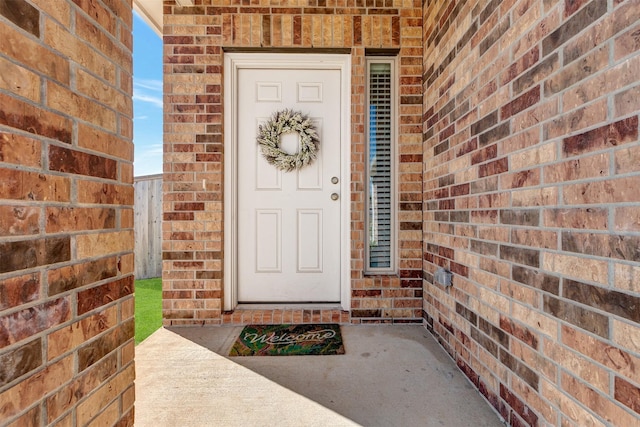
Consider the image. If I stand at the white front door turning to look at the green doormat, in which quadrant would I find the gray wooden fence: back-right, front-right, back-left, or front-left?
back-right

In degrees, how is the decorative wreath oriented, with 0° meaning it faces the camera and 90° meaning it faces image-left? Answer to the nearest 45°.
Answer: approximately 0°

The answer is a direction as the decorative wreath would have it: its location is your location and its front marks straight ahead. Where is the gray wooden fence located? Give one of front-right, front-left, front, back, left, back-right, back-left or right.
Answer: back-right

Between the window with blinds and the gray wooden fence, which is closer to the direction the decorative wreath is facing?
the window with blinds

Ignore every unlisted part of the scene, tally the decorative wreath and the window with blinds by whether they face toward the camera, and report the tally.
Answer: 2

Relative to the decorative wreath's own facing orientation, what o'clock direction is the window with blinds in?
The window with blinds is roughly at 9 o'clock from the decorative wreath.

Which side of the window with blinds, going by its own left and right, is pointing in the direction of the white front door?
right

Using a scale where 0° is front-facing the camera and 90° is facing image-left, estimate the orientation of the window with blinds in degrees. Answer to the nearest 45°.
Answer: approximately 0°
